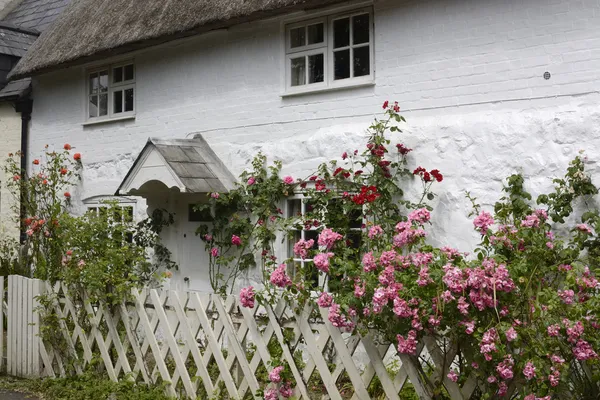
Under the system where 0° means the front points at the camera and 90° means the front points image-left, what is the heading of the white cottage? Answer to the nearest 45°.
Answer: approximately 45°

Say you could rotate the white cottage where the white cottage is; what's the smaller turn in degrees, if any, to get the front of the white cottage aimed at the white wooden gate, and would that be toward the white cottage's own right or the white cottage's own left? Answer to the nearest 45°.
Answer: approximately 45° to the white cottage's own right
